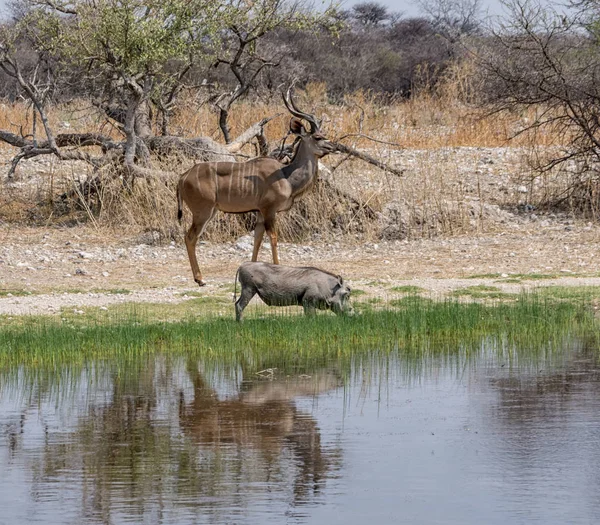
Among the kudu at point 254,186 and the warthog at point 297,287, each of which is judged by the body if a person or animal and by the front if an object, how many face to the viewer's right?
2

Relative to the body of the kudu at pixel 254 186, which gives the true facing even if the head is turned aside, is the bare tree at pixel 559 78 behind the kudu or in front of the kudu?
in front

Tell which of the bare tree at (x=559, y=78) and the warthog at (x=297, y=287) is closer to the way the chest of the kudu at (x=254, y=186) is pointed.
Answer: the bare tree

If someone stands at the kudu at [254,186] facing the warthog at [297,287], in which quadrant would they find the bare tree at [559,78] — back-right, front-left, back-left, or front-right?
back-left

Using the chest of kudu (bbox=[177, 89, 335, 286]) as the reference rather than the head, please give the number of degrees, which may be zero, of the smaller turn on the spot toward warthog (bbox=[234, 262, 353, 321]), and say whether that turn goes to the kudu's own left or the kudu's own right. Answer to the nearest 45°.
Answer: approximately 90° to the kudu's own right

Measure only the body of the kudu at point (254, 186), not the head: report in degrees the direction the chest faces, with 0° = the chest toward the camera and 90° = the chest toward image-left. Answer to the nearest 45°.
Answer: approximately 270°

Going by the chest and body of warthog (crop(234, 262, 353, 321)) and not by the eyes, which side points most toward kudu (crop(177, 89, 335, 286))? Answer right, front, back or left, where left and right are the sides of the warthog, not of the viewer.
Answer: left

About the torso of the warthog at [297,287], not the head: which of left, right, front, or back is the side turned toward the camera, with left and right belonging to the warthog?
right

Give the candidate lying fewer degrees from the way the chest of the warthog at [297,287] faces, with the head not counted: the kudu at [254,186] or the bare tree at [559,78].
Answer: the bare tree

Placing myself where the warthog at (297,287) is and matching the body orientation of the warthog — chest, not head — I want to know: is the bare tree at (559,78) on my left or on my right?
on my left

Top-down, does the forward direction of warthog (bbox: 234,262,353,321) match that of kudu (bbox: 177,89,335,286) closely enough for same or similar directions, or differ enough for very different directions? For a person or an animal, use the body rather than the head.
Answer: same or similar directions
